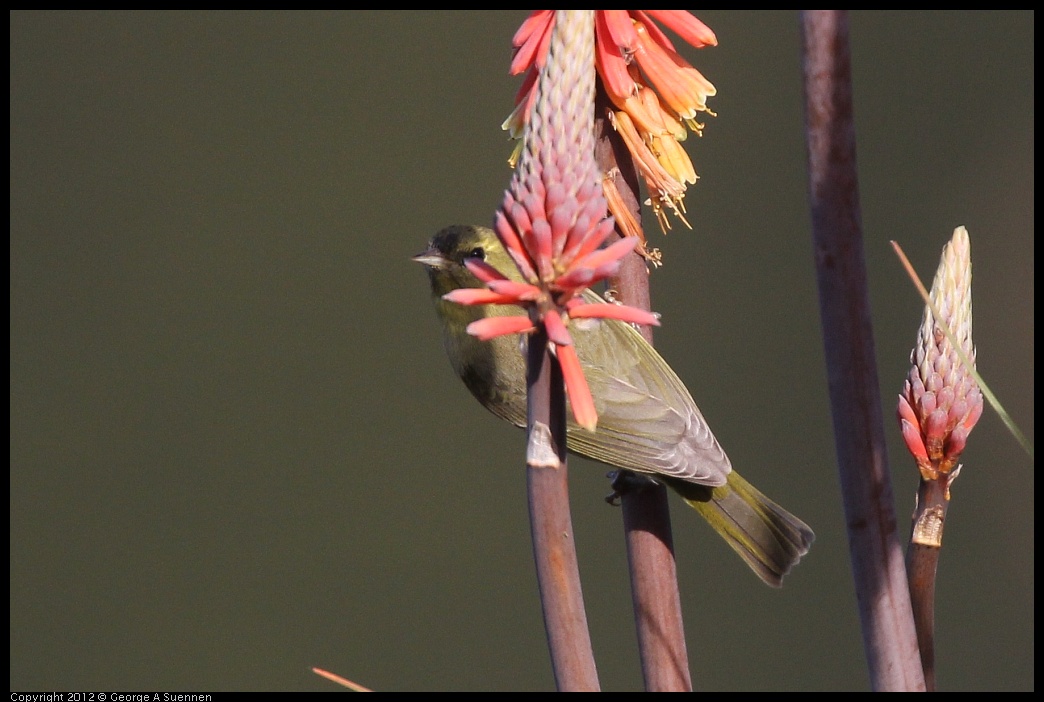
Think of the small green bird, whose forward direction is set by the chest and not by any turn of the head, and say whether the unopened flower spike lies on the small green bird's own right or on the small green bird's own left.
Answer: on the small green bird's own left

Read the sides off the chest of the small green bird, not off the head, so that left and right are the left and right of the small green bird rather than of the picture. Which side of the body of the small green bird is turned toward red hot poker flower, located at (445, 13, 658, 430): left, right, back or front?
left

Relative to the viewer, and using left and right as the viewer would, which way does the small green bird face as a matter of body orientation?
facing to the left of the viewer
